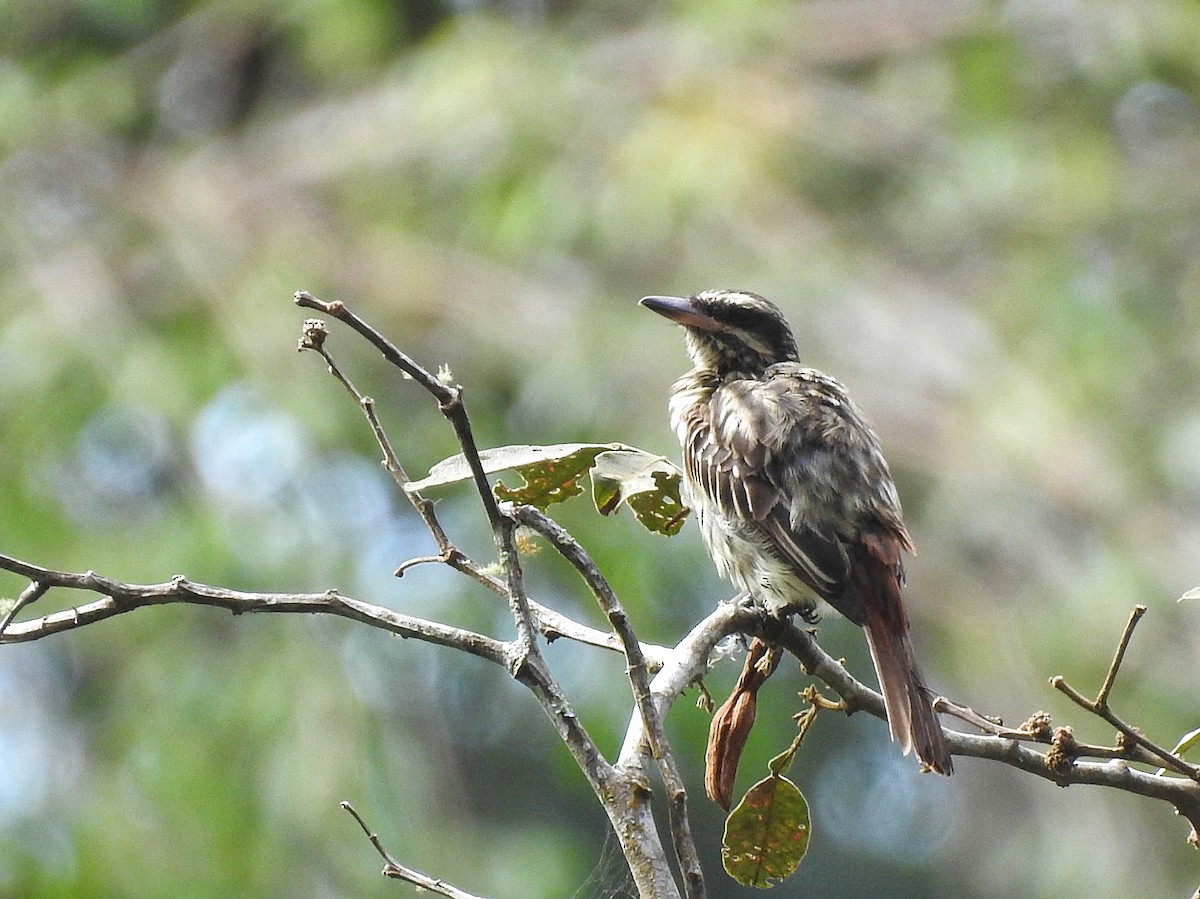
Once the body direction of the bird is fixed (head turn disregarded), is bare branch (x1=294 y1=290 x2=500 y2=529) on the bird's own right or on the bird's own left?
on the bird's own left

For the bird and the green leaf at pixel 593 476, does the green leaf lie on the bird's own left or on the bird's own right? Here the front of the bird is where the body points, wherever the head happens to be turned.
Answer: on the bird's own left

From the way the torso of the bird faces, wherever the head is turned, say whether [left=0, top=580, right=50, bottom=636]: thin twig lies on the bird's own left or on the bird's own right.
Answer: on the bird's own left

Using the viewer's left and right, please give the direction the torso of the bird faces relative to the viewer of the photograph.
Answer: facing away from the viewer and to the left of the viewer

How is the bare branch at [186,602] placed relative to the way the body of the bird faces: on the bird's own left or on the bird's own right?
on the bird's own left
